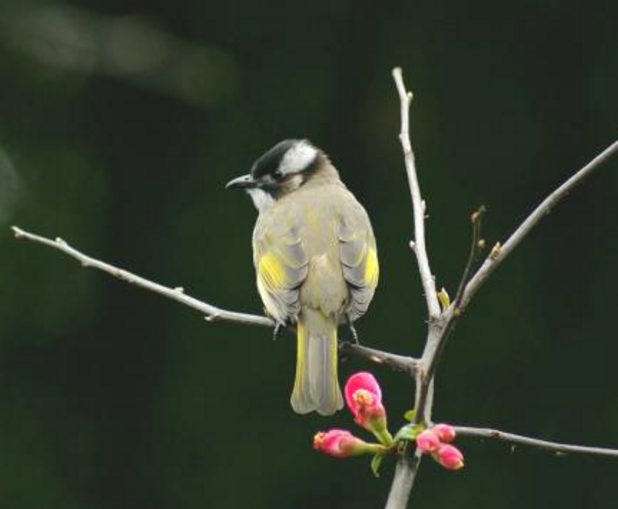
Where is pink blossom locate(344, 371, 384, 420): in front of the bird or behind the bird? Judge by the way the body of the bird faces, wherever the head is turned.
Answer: behind

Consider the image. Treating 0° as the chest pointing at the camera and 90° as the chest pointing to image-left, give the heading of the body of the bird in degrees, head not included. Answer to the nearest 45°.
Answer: approximately 180°
